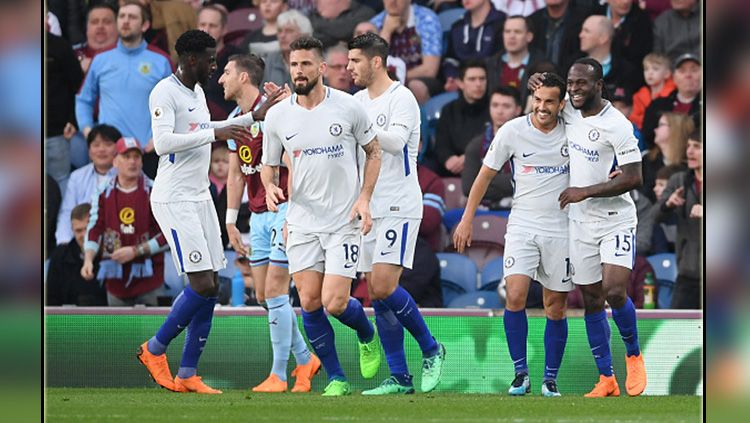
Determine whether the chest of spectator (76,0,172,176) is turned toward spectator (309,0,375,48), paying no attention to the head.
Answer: no

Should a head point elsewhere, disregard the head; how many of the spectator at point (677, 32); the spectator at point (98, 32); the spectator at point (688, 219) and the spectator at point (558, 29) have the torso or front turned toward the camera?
4

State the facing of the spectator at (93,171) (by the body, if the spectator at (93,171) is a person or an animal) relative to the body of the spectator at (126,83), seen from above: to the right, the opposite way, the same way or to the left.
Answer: the same way

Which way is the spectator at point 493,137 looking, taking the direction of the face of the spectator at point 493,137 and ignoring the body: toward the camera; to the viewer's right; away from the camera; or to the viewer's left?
toward the camera

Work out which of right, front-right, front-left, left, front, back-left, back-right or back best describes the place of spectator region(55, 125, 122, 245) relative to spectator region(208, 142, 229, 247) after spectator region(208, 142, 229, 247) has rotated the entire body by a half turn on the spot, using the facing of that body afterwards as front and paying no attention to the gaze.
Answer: left

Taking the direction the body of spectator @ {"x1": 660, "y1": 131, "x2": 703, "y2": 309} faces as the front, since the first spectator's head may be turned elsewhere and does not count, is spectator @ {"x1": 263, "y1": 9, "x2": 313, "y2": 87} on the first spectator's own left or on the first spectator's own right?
on the first spectator's own right

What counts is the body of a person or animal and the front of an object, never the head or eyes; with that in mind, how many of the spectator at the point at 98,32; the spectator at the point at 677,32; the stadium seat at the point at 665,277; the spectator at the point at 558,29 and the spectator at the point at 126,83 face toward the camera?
5

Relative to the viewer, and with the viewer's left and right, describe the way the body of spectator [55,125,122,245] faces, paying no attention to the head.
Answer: facing the viewer

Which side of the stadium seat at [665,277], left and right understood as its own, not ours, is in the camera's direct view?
front

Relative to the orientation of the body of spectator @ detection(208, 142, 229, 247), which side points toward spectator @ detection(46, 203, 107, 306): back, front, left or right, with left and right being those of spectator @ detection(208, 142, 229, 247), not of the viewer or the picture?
right

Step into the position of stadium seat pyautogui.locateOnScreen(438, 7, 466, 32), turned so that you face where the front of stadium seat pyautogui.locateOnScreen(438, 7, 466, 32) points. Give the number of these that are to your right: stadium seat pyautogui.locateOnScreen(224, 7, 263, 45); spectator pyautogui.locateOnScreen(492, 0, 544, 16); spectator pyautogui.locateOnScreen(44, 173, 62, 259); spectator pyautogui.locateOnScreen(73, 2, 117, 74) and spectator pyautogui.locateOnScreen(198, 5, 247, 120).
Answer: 4

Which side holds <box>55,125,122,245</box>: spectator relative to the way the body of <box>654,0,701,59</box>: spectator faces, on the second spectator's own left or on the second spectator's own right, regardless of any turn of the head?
on the second spectator's own right

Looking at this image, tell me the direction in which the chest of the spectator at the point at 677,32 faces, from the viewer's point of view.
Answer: toward the camera

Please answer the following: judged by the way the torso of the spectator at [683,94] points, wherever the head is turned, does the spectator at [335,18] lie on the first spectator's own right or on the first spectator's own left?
on the first spectator's own right

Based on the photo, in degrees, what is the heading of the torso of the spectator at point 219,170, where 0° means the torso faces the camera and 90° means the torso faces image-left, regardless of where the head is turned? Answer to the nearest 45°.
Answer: approximately 0°
